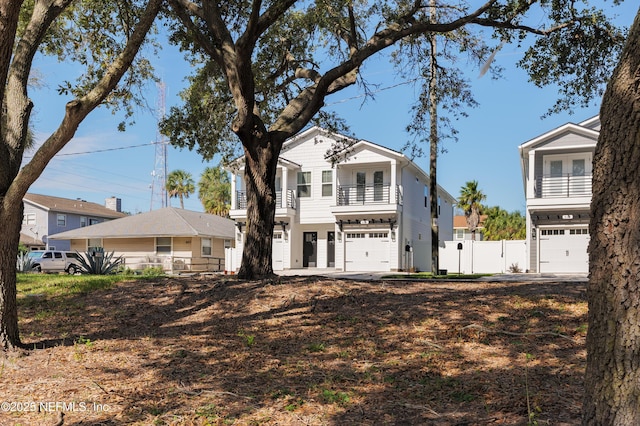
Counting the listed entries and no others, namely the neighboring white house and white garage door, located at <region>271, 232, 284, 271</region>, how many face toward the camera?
2

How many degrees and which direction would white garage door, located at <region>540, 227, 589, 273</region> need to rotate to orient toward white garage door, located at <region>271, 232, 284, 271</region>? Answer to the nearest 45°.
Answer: approximately 90° to its right

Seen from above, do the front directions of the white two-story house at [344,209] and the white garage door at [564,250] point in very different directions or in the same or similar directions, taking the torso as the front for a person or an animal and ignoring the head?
same or similar directions

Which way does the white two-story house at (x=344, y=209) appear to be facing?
toward the camera

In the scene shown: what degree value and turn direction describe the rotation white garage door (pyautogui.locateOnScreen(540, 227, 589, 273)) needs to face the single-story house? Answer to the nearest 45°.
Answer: approximately 90° to its right

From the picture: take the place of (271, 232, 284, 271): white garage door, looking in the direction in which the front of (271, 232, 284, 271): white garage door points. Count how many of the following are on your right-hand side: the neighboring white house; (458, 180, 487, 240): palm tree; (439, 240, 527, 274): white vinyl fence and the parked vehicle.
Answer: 1

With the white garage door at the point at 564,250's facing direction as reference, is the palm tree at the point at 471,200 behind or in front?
behind

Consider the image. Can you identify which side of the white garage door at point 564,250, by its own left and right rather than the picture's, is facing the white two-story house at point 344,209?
right

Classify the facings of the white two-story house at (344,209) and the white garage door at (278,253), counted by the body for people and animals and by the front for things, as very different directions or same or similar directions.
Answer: same or similar directions

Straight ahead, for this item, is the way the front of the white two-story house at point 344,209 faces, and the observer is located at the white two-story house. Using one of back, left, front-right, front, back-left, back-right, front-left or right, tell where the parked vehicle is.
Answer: right

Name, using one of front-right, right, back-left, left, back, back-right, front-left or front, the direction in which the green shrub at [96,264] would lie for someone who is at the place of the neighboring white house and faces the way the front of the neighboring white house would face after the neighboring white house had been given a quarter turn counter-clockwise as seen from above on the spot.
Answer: back-right

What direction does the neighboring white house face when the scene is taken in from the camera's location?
facing the viewer
